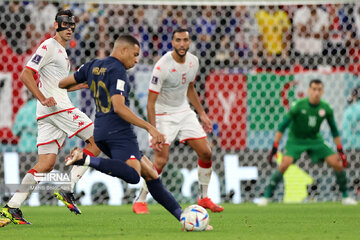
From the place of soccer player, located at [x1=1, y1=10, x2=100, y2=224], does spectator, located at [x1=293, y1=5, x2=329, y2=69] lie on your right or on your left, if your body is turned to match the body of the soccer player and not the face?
on your left

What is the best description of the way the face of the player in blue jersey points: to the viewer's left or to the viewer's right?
to the viewer's right

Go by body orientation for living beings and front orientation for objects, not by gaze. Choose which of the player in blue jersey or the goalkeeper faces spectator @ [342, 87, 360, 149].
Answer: the player in blue jersey

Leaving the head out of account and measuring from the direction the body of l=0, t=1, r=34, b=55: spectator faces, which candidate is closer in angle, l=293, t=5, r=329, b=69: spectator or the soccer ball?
the soccer ball

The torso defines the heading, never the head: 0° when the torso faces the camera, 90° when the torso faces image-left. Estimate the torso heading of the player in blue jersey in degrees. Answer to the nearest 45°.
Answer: approximately 225°

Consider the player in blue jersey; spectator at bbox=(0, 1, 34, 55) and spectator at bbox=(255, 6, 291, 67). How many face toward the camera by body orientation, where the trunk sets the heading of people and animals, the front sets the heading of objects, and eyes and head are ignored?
2

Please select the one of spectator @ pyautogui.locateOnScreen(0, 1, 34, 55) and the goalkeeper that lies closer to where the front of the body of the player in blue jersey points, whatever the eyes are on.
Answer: the goalkeeper

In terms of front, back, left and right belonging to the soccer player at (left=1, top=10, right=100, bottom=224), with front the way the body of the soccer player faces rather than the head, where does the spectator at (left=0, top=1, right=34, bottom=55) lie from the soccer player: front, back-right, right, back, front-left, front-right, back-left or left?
back-left

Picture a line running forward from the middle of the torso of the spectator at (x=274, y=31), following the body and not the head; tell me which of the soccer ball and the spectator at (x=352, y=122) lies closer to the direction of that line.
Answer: the soccer ball

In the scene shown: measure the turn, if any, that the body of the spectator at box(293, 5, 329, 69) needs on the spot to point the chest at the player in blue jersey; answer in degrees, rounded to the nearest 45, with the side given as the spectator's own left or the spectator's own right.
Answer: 0° — they already face them
